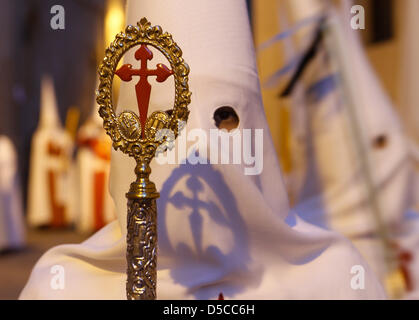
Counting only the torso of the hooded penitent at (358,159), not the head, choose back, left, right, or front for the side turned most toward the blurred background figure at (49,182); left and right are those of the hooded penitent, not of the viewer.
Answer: back

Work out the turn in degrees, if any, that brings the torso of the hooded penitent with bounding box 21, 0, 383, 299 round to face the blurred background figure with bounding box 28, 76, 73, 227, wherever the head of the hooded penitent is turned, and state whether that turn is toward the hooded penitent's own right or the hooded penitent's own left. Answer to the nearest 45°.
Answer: approximately 180°

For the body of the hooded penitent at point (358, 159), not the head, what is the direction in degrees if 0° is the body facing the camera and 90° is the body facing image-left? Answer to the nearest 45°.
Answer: approximately 315°

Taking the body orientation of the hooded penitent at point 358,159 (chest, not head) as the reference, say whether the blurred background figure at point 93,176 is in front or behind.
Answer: behind

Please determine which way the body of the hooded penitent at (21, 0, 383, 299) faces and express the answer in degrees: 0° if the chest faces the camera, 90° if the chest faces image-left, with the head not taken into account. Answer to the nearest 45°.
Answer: approximately 0°

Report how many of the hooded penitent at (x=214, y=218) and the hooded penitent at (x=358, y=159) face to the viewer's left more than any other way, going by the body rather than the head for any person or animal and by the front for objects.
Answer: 0

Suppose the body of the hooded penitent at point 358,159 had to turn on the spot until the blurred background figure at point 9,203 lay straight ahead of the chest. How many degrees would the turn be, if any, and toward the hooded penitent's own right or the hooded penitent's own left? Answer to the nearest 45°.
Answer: approximately 180°

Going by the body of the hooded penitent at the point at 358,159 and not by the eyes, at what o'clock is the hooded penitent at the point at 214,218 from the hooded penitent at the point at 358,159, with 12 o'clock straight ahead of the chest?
the hooded penitent at the point at 214,218 is roughly at 2 o'clock from the hooded penitent at the point at 358,159.
